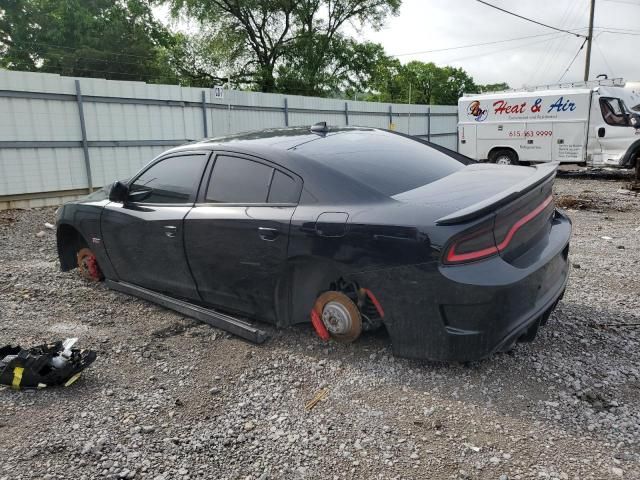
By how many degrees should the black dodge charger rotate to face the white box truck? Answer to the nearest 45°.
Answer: approximately 90° to its right

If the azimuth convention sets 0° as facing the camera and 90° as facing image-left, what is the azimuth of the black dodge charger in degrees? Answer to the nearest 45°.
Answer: approximately 135°

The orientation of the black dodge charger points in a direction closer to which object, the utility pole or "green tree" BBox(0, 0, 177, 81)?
the green tree

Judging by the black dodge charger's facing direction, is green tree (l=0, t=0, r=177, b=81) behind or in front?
in front

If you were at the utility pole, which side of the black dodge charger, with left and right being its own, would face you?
right

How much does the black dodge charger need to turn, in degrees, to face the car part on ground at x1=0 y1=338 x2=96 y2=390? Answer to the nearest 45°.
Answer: approximately 45° to its left

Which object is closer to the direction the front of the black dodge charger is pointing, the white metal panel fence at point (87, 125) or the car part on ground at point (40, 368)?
the white metal panel fence

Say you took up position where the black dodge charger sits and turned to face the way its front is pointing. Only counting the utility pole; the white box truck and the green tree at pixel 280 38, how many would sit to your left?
0

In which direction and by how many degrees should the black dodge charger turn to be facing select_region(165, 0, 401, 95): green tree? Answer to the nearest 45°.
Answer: approximately 45° to its right

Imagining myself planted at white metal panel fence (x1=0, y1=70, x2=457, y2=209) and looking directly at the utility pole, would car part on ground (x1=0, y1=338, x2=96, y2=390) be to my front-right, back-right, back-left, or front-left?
back-right

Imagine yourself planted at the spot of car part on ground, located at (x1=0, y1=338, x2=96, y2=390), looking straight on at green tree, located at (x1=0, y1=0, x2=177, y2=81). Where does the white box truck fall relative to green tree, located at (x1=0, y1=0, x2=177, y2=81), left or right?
right

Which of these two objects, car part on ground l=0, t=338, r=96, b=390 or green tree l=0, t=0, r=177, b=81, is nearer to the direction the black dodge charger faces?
the green tree

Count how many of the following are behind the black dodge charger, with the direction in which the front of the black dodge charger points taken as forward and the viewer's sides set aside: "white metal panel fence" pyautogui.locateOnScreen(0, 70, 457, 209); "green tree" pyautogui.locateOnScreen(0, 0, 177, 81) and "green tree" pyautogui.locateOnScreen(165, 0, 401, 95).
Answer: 0

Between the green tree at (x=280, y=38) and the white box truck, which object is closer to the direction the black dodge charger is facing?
the green tree
